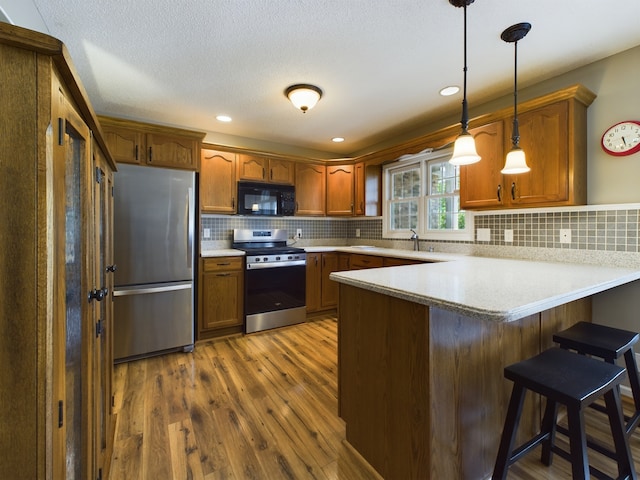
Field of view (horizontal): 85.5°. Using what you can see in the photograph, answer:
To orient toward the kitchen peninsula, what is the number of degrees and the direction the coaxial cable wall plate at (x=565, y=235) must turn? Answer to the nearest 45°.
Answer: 0° — it already faces it

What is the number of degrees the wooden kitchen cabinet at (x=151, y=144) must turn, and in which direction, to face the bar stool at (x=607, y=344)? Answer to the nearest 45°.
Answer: approximately 45° to its left

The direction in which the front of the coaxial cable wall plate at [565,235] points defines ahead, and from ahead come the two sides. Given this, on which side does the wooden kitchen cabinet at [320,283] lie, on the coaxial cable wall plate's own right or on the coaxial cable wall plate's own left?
on the coaxial cable wall plate's own right

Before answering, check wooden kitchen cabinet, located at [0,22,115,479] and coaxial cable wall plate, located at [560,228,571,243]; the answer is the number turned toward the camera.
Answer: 1

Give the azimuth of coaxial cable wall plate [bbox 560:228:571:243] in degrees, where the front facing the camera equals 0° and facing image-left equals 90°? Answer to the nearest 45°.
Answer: approximately 0°

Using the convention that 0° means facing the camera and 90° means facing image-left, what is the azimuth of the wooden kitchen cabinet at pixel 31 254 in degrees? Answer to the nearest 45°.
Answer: approximately 270°

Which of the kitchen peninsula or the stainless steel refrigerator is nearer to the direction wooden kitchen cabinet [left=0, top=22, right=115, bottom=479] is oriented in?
the kitchen peninsula

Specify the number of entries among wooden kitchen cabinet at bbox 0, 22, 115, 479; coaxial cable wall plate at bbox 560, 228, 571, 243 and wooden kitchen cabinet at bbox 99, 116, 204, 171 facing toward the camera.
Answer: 2

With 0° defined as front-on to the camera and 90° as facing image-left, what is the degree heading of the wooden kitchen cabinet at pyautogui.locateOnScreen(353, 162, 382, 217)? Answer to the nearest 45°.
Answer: approximately 45°
